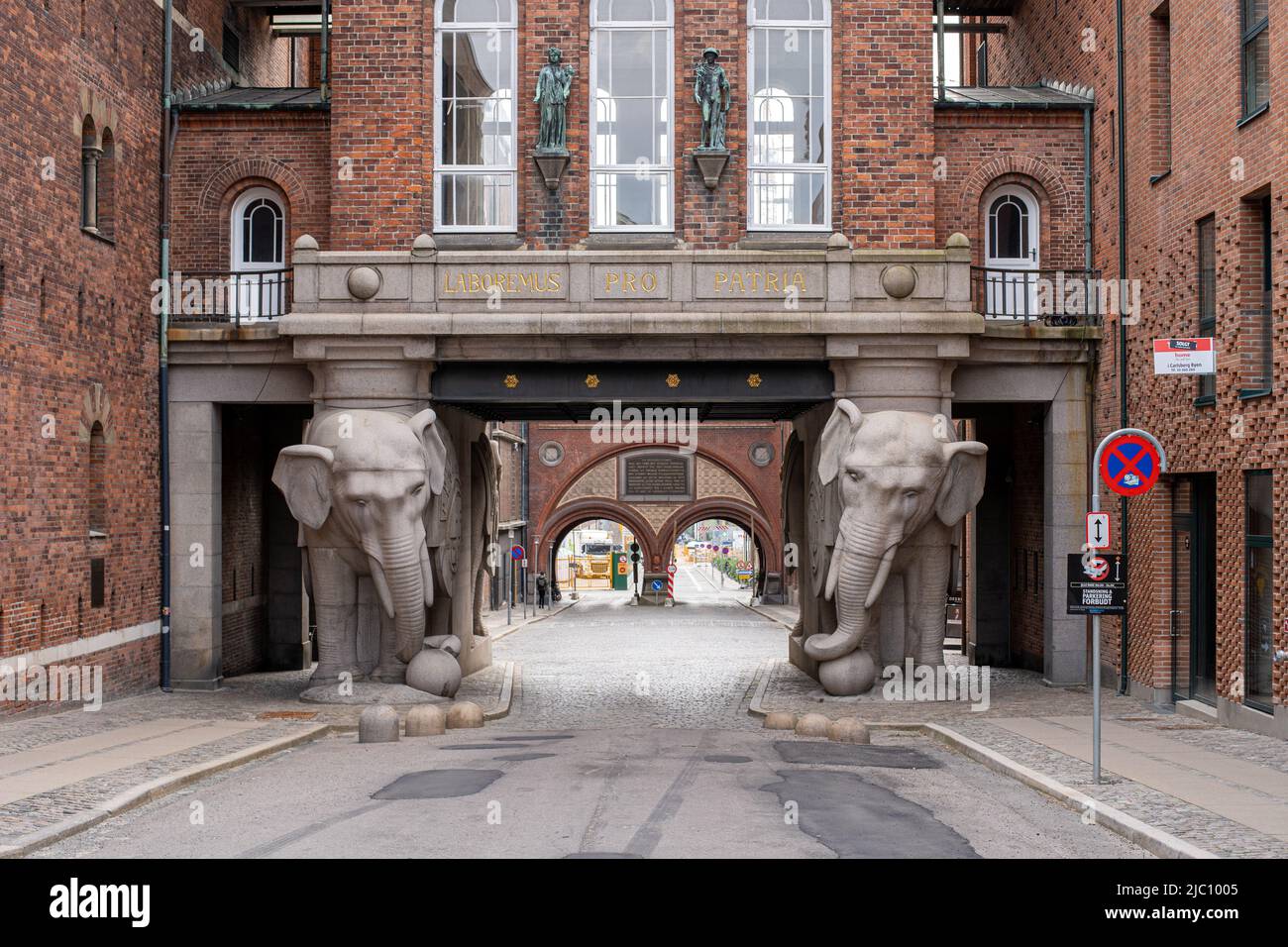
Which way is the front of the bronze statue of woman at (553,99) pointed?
toward the camera

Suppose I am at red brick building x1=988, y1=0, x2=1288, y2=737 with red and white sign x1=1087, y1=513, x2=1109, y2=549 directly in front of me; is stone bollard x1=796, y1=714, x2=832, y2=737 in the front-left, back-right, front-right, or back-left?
front-right

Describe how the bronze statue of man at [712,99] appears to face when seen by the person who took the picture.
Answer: facing the viewer

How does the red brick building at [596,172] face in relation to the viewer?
toward the camera

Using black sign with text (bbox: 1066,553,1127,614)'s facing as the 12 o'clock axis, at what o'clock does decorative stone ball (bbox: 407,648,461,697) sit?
The decorative stone ball is roughly at 4 o'clock from the black sign with text.

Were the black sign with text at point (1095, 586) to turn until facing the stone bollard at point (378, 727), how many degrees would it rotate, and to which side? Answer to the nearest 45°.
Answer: approximately 90° to its right

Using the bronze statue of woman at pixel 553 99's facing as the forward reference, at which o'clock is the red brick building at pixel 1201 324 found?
The red brick building is roughly at 10 o'clock from the bronze statue of woman.

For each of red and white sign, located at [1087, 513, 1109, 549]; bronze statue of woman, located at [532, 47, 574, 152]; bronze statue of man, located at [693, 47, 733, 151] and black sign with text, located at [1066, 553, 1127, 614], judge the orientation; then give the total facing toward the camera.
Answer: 4

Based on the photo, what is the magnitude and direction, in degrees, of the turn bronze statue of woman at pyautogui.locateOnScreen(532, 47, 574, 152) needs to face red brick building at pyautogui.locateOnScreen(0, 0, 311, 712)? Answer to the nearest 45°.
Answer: approximately 90° to its right
